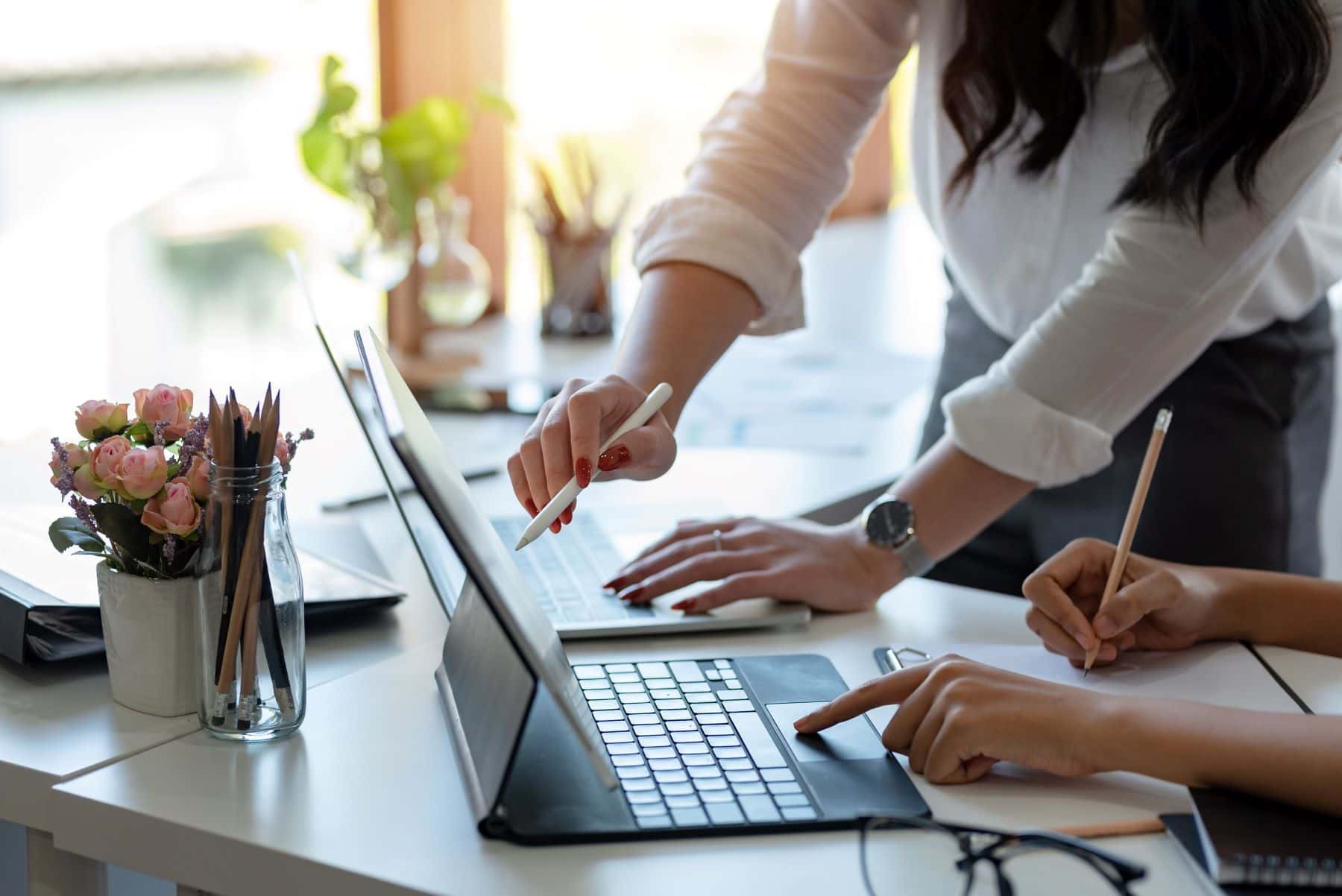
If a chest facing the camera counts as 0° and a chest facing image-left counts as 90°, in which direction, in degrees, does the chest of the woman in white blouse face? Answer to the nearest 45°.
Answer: approximately 45°

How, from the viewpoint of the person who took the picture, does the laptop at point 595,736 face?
facing to the right of the viewer

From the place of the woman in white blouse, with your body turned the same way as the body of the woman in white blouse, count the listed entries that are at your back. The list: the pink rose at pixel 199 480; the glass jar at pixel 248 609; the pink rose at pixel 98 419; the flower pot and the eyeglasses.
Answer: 0

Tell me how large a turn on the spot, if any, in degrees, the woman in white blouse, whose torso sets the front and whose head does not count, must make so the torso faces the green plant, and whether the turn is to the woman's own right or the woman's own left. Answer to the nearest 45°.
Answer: approximately 90° to the woman's own right

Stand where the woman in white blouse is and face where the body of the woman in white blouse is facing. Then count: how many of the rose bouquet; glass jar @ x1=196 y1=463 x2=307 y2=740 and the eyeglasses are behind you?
0

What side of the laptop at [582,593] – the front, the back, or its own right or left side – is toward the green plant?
left

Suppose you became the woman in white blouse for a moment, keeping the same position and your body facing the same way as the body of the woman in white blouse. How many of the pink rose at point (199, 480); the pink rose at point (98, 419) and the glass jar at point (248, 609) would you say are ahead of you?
3

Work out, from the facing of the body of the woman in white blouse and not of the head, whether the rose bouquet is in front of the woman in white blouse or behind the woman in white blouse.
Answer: in front

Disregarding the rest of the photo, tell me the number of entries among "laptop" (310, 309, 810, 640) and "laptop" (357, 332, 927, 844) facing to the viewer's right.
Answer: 2

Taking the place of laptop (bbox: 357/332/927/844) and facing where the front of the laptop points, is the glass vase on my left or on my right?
on my left

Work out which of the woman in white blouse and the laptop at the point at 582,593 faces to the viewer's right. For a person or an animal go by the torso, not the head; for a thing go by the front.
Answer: the laptop

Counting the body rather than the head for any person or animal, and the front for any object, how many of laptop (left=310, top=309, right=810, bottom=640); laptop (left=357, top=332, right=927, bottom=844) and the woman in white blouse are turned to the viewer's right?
2

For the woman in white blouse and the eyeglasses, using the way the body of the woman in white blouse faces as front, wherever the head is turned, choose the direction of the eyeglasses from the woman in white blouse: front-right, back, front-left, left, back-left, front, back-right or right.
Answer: front-left

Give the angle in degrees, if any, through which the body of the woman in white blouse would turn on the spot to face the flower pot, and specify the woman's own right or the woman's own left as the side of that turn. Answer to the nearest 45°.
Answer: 0° — they already face it

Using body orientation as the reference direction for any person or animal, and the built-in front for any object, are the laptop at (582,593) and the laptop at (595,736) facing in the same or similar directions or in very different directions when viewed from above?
same or similar directions

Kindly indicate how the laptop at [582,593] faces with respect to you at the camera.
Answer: facing to the right of the viewer
